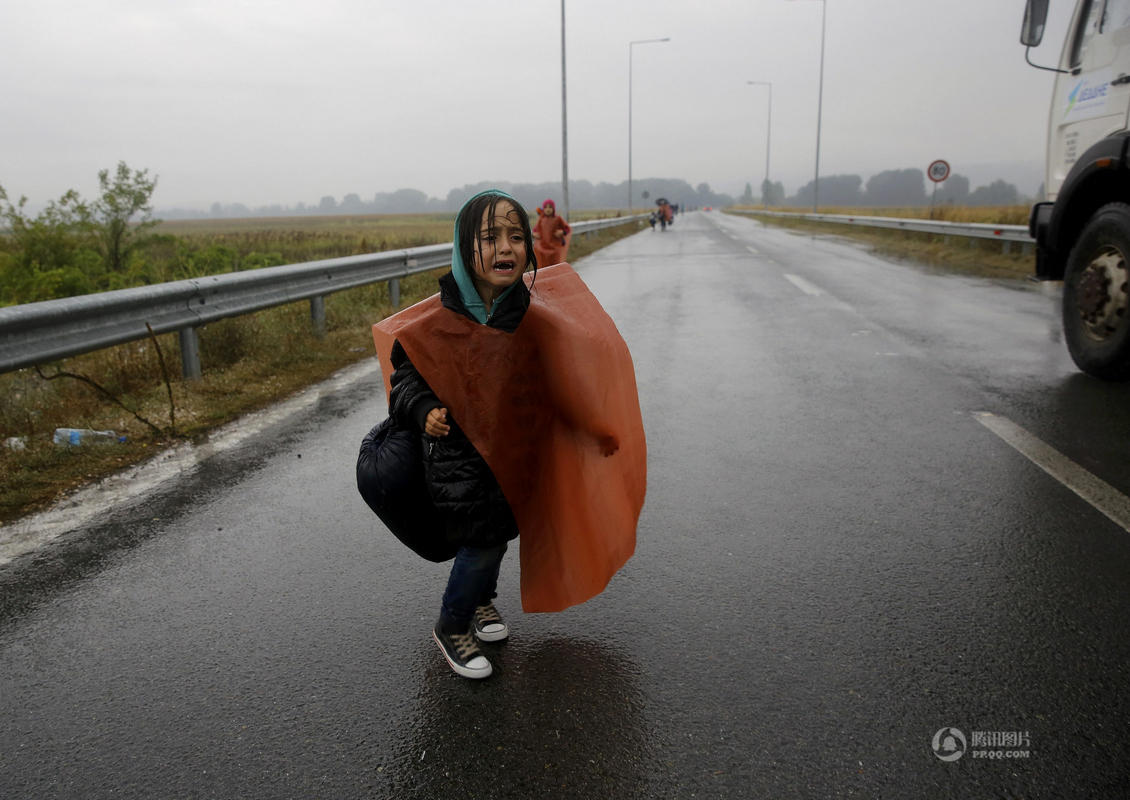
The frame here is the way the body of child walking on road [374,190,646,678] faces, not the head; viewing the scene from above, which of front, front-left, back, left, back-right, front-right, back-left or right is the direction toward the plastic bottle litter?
back

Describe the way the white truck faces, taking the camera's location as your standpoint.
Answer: facing away from the viewer and to the left of the viewer

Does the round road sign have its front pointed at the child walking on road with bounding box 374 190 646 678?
yes

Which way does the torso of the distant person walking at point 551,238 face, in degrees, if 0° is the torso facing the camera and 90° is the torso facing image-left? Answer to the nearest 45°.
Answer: approximately 0°

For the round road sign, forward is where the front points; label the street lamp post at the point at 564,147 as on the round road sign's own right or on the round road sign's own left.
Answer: on the round road sign's own right

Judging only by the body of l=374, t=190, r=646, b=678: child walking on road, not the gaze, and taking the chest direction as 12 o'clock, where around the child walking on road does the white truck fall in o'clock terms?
The white truck is roughly at 9 o'clock from the child walking on road.
